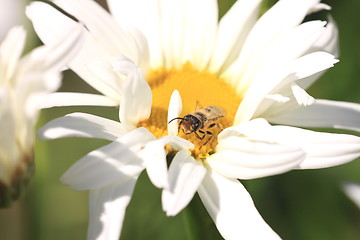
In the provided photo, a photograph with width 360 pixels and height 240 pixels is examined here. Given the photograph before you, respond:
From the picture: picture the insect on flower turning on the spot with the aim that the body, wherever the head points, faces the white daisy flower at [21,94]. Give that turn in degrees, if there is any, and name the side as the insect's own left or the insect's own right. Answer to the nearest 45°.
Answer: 0° — it already faces it

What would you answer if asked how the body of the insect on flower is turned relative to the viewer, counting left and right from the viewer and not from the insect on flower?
facing the viewer and to the left of the viewer
